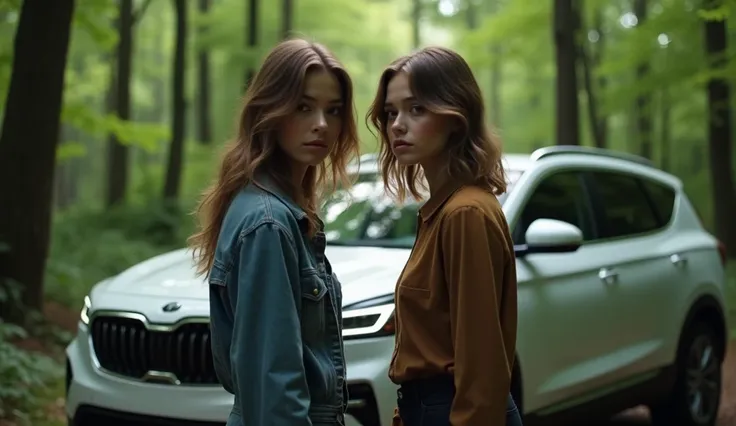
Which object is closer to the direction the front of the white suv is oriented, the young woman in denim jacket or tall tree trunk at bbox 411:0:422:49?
the young woman in denim jacket

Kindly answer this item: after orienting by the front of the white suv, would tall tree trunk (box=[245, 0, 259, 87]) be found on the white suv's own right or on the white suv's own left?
on the white suv's own right

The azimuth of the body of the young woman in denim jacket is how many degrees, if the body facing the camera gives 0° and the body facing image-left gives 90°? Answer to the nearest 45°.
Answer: approximately 270°

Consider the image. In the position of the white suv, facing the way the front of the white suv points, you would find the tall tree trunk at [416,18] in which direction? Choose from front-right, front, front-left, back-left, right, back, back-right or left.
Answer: back-right

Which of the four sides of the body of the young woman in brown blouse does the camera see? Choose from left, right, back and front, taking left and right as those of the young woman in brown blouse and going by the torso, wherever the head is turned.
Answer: left

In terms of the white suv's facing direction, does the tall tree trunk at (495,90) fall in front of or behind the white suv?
behind

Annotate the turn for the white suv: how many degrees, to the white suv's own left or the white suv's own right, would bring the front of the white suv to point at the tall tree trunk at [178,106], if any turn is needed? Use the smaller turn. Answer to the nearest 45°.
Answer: approximately 135° to the white suv's own right
